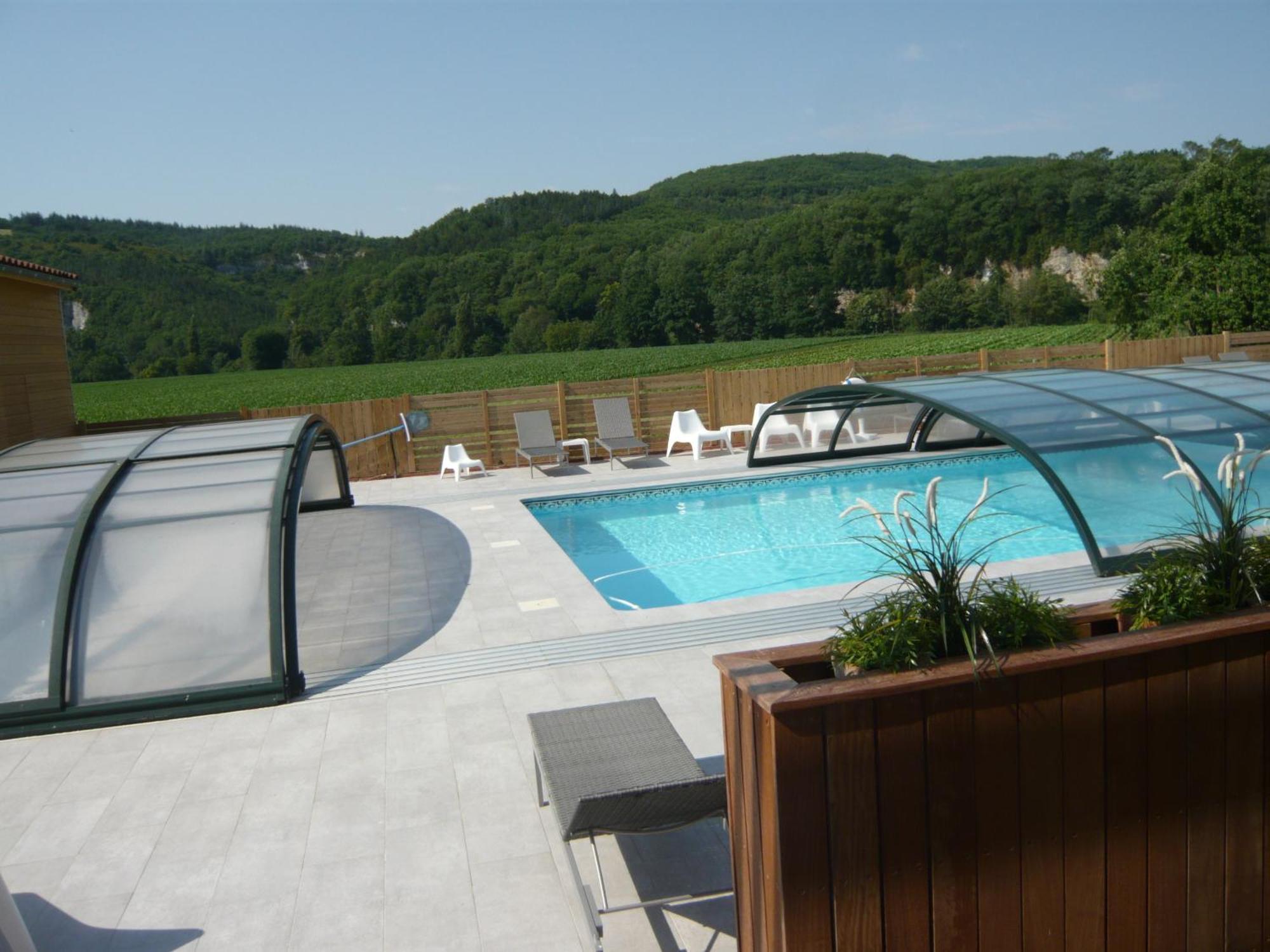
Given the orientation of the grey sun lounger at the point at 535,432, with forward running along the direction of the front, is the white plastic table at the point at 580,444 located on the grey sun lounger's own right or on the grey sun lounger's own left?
on the grey sun lounger's own left

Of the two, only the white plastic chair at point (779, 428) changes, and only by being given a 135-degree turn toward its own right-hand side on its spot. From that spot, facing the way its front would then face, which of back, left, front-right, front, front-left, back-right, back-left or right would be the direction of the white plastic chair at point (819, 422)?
back

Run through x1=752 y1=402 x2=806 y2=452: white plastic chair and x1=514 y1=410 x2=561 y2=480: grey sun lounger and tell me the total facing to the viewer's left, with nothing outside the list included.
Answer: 0

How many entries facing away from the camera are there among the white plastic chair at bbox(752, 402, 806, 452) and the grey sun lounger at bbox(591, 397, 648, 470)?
0

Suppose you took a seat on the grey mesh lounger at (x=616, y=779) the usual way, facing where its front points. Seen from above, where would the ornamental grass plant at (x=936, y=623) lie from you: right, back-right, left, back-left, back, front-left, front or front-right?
back

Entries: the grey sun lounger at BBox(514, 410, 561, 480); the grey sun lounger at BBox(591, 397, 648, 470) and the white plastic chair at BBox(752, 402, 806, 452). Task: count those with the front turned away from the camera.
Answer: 0

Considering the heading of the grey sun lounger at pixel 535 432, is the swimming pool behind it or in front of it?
in front

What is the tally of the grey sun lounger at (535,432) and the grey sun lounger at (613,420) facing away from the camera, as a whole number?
0

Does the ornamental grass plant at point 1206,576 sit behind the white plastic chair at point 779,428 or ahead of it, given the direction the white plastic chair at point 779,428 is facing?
ahead

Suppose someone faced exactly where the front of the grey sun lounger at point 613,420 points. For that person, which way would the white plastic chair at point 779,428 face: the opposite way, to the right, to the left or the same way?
the same way

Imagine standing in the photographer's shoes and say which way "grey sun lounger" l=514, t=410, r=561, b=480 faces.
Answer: facing the viewer and to the right of the viewer

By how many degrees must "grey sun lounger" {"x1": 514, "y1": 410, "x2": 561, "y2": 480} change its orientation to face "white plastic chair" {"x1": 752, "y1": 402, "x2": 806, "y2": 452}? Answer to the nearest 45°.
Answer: approximately 45° to its left

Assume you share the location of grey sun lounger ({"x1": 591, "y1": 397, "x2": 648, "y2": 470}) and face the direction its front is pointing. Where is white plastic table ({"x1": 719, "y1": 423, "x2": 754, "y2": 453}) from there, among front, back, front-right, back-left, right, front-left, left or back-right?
front-left

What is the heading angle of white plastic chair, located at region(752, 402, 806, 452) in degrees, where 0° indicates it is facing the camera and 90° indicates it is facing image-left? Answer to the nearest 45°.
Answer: approximately 315°

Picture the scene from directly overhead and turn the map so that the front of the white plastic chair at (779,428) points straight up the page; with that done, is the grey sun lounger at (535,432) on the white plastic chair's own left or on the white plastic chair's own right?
on the white plastic chair's own right
